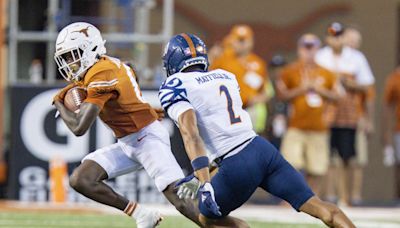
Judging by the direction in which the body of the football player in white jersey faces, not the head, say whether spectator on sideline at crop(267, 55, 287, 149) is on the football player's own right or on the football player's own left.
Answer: on the football player's own right

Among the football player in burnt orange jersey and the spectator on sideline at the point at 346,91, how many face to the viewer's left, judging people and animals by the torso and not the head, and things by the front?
1

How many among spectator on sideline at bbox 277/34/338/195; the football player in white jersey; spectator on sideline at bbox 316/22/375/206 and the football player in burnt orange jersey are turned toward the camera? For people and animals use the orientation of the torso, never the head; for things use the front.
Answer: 2

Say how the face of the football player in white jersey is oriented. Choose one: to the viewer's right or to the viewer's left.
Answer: to the viewer's left

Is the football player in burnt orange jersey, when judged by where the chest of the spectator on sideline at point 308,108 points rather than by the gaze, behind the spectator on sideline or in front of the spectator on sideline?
in front

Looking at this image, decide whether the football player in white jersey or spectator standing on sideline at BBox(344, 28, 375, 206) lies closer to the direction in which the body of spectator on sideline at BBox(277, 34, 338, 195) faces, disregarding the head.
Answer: the football player in white jersey

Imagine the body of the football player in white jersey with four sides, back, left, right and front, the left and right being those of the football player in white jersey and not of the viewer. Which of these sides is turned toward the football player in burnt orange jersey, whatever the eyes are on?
front

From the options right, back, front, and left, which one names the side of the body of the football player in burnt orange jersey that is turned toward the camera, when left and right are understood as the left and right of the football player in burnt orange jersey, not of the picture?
left

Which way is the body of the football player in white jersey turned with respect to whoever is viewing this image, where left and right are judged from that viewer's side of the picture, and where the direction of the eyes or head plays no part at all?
facing away from the viewer and to the left of the viewer

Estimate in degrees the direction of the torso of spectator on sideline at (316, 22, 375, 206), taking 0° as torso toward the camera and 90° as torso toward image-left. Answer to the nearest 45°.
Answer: approximately 0°
